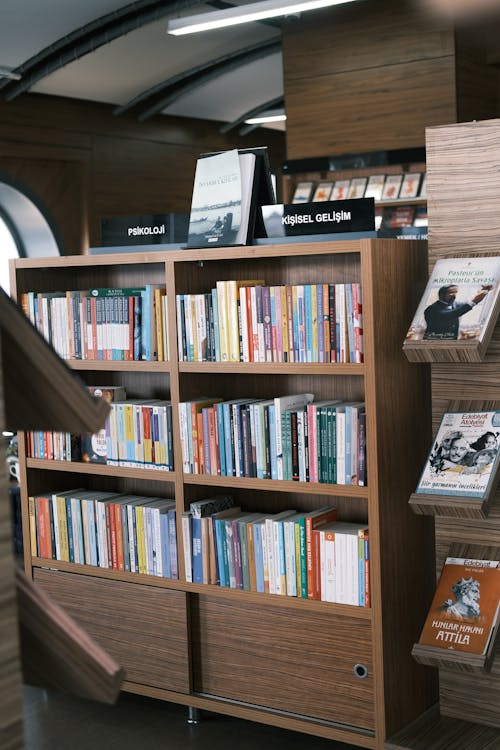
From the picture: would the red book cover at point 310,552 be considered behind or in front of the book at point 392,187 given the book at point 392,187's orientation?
in front

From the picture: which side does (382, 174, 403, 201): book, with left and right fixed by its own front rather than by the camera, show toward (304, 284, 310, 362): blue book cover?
front

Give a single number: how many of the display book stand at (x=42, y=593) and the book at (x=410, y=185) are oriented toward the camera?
1

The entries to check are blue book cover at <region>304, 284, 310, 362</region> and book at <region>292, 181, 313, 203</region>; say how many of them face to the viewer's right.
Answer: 1

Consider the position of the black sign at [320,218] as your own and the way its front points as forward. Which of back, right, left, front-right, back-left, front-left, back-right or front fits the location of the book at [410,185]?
back

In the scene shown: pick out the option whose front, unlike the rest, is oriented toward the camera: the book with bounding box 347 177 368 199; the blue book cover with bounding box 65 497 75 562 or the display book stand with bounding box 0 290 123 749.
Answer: the book

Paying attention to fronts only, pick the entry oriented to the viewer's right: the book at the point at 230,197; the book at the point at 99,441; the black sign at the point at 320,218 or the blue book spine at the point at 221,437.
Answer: the blue book spine
